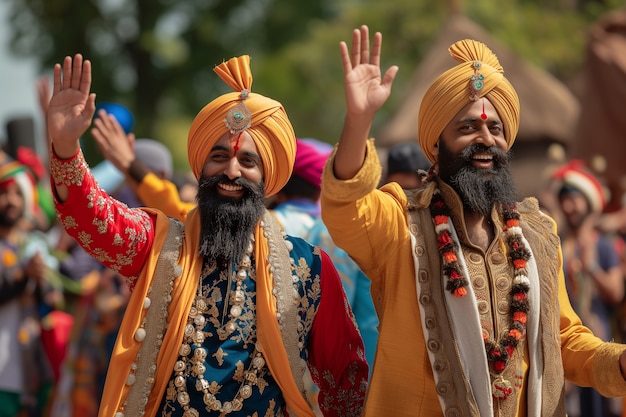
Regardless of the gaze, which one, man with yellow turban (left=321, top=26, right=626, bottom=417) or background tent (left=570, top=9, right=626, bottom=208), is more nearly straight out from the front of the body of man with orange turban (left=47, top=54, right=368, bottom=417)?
the man with yellow turban

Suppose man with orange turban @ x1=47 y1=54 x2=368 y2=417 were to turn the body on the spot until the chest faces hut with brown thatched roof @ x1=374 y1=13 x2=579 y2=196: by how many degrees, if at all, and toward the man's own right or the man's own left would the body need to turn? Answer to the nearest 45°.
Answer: approximately 135° to the man's own left

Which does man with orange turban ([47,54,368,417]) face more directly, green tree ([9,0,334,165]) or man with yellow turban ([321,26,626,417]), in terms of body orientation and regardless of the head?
the man with yellow turban

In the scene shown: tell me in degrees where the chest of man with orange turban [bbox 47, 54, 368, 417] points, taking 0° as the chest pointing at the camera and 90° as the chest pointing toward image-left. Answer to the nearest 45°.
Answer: approximately 0°

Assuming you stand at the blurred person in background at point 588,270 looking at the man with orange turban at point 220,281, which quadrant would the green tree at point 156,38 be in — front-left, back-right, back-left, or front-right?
back-right

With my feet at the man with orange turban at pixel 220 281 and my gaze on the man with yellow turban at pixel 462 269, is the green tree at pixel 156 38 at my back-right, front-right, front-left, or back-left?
back-left

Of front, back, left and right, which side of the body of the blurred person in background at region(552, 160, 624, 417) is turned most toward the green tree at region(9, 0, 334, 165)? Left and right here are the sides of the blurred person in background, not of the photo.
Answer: right

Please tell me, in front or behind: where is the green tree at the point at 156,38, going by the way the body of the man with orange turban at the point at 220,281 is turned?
behind

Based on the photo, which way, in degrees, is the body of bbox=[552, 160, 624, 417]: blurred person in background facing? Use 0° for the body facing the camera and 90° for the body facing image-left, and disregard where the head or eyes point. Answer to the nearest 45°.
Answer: approximately 45°

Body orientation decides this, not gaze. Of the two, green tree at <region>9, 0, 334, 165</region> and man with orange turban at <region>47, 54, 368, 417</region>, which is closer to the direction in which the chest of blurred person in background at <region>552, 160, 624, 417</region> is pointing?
the man with orange turban
